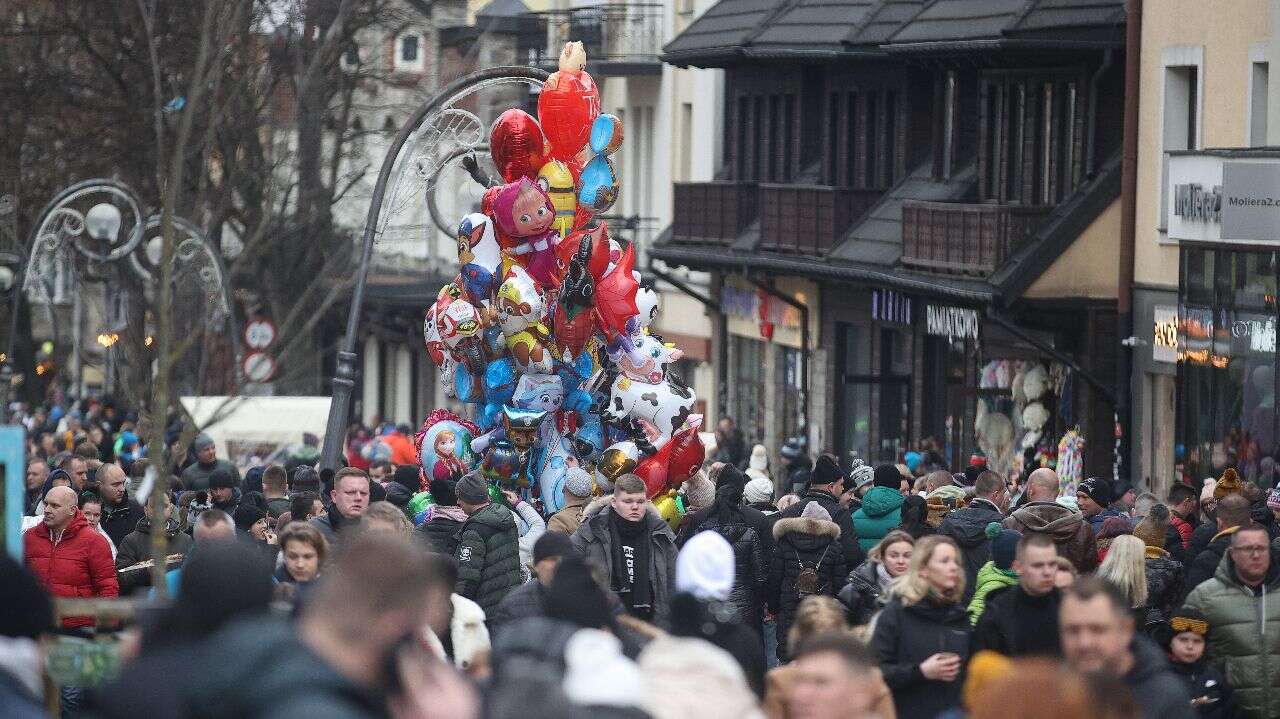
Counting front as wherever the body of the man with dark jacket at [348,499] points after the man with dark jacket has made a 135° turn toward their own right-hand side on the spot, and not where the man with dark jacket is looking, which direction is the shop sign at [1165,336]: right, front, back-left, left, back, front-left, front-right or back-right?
back-right

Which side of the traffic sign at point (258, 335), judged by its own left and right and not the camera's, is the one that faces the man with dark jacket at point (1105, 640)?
front

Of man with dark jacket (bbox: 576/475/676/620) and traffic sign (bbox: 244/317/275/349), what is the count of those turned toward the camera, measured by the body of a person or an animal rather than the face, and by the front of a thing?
2

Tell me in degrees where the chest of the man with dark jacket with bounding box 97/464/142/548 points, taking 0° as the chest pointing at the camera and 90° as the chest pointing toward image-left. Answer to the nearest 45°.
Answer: approximately 315°

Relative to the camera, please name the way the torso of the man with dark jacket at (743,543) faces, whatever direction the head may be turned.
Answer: away from the camera

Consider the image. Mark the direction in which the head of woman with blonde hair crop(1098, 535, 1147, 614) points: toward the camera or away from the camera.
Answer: away from the camera

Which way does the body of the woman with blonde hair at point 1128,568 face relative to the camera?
away from the camera

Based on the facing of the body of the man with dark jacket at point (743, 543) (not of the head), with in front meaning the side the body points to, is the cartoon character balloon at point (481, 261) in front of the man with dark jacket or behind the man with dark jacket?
in front

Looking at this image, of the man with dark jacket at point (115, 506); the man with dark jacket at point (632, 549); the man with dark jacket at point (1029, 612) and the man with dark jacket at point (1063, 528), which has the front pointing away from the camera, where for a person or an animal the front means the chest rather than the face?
the man with dark jacket at point (1063, 528)

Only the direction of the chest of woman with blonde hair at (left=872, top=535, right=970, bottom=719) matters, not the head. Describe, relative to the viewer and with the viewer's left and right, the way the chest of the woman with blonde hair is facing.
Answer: facing the viewer and to the right of the viewer

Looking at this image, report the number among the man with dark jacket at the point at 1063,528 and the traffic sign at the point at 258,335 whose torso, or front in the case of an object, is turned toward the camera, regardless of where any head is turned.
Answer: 1

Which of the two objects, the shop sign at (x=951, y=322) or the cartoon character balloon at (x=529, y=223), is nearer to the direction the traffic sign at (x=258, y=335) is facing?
the cartoon character balloon

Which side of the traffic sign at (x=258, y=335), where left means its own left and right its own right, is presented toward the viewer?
front

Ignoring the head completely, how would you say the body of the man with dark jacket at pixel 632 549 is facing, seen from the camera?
toward the camera

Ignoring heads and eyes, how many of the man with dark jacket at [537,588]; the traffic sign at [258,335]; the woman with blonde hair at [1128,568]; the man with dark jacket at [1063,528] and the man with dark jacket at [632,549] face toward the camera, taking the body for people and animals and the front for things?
2
